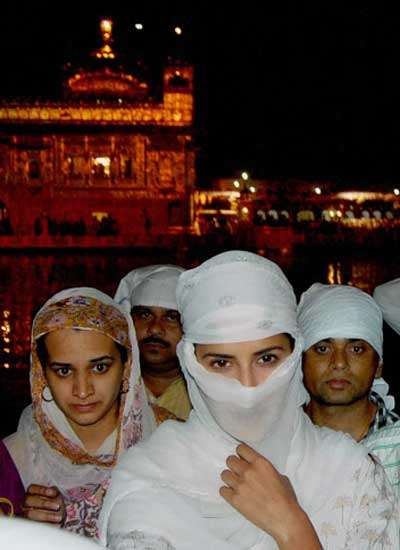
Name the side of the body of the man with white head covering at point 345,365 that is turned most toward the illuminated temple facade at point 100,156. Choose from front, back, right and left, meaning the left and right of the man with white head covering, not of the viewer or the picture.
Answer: back

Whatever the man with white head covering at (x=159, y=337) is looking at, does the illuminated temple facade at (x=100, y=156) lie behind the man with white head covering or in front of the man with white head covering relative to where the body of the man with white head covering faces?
behind

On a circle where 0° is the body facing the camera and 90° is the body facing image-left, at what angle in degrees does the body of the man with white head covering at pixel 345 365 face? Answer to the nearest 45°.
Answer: approximately 0°

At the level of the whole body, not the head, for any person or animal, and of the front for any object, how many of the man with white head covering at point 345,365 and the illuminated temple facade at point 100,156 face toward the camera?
2

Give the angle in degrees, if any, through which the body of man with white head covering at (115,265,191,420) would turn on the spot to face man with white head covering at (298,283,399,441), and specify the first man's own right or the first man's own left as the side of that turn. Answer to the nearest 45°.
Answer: approximately 45° to the first man's own left

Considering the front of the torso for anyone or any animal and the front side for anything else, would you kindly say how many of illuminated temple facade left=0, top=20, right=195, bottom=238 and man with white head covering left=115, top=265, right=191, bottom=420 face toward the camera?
2

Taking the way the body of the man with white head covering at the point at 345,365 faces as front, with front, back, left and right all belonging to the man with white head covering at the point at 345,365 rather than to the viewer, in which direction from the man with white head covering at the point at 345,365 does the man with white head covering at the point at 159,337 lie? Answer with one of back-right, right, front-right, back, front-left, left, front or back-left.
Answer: back-right

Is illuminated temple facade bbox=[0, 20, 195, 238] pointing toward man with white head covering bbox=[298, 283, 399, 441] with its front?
yes

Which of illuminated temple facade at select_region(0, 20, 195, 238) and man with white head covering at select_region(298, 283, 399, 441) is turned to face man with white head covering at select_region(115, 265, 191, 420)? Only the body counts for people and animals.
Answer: the illuminated temple facade

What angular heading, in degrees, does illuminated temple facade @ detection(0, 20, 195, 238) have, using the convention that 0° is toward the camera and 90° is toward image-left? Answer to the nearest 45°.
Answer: approximately 0°
